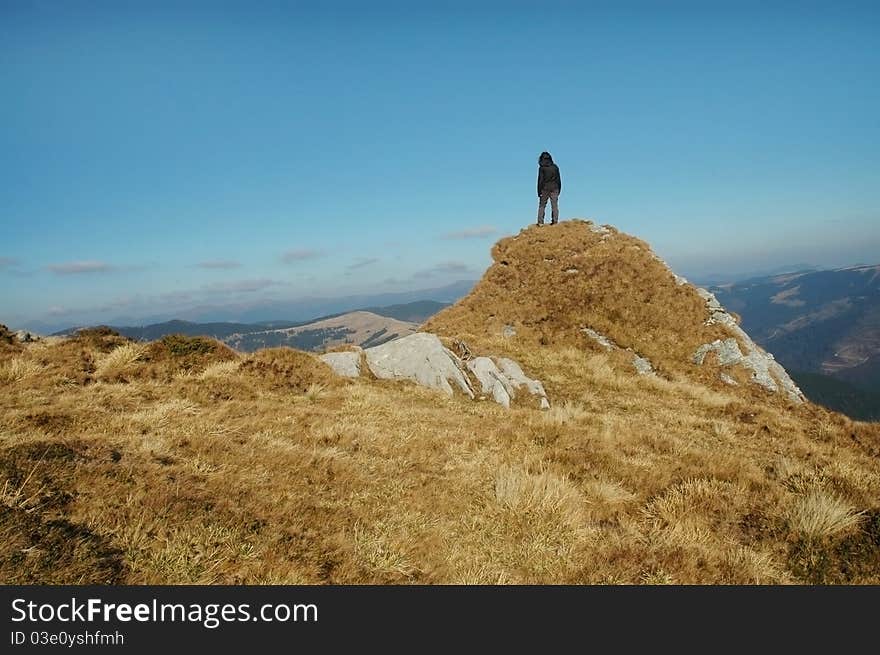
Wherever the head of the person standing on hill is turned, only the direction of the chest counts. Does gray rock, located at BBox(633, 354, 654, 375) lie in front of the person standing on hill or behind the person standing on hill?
behind

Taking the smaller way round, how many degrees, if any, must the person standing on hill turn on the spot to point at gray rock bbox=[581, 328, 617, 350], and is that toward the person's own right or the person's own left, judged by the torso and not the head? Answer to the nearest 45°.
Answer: approximately 180°

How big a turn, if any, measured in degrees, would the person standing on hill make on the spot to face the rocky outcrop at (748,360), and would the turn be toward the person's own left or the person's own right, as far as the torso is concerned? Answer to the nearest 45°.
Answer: approximately 135° to the person's own right

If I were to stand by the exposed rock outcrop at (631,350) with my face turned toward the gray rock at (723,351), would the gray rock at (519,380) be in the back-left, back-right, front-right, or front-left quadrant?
back-right

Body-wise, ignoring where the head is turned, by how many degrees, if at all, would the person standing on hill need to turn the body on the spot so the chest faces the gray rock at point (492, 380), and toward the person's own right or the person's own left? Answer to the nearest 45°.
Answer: approximately 180°

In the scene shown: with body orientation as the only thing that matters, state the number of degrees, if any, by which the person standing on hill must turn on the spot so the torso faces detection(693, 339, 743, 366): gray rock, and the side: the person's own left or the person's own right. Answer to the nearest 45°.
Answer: approximately 135° to the person's own right

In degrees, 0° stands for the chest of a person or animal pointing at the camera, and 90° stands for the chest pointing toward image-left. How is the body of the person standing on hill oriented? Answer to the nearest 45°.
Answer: approximately 180°

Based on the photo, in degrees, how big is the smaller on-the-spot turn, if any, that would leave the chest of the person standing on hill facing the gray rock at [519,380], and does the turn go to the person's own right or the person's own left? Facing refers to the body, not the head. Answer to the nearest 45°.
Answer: approximately 180°
